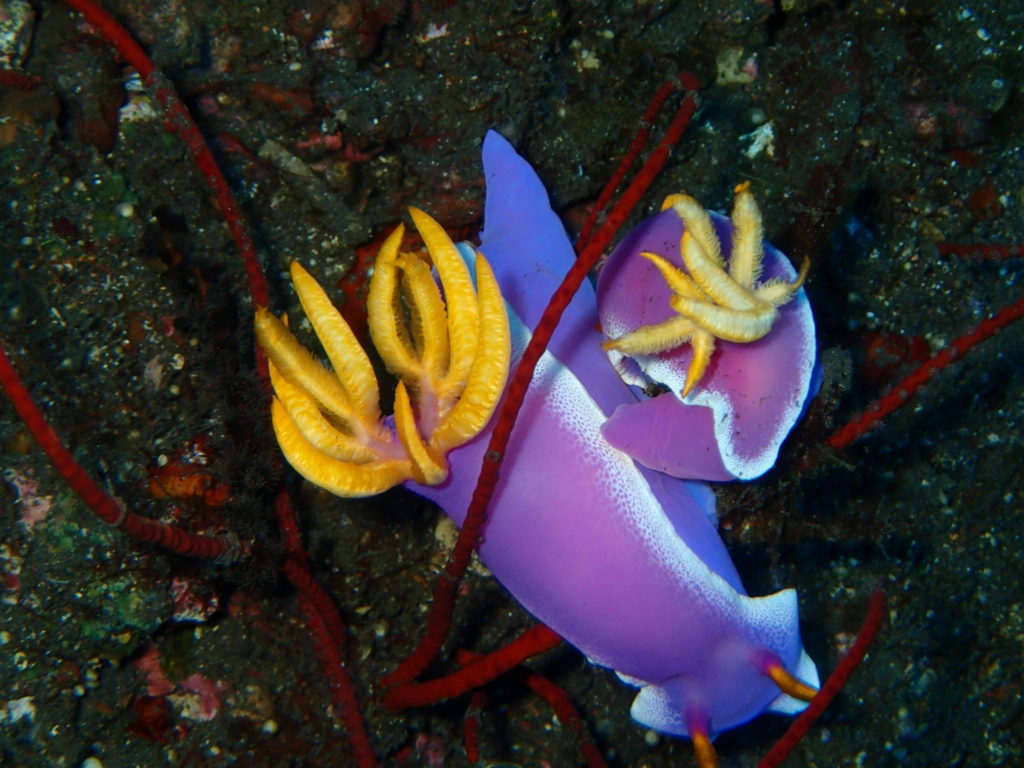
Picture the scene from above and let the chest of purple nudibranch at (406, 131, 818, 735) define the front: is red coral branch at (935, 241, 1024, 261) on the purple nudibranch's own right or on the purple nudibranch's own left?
on the purple nudibranch's own left

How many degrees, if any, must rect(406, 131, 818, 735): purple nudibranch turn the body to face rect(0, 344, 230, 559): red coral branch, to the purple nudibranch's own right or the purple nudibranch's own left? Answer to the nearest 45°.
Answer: approximately 135° to the purple nudibranch's own right

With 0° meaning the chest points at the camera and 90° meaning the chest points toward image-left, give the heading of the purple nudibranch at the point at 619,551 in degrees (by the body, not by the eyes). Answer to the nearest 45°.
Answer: approximately 315°

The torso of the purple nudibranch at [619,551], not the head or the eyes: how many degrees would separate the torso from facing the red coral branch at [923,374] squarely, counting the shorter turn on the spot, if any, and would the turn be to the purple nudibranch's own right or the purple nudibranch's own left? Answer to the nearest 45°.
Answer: approximately 45° to the purple nudibranch's own left
